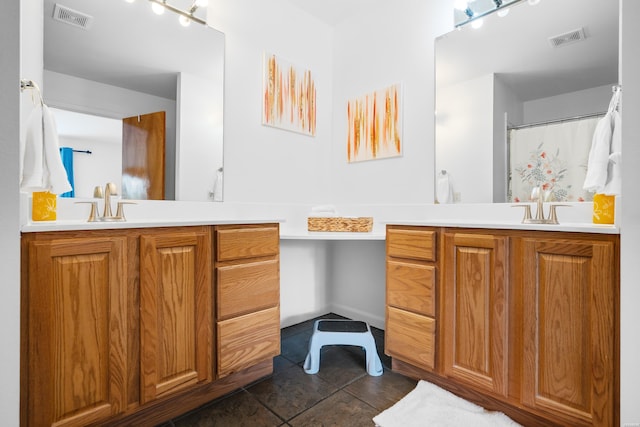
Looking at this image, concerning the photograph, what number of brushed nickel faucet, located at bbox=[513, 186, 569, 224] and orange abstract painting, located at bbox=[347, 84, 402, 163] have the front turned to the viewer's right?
0

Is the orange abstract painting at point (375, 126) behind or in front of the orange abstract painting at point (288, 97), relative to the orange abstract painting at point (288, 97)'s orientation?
in front

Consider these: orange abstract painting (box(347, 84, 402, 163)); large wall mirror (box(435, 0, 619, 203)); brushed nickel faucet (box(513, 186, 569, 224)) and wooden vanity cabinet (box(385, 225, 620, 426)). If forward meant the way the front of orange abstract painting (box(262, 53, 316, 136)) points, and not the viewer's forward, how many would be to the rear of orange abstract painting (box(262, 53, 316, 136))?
0

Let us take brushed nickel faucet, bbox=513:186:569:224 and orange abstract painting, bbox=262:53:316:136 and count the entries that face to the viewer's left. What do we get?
0

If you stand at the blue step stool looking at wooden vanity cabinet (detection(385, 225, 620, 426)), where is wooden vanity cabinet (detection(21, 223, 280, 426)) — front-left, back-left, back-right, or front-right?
back-right

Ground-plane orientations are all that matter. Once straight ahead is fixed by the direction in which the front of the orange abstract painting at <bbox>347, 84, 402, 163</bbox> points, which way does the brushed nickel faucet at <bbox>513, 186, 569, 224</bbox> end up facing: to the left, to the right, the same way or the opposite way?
the same way

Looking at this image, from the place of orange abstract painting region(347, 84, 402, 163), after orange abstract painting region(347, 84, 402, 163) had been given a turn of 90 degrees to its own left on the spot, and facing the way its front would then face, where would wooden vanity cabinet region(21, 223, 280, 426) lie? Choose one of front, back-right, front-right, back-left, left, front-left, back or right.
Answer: right

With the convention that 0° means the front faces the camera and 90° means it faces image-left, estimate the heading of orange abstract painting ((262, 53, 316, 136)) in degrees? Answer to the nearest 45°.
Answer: approximately 315°

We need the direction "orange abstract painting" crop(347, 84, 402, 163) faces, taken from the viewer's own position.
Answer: facing the viewer and to the left of the viewer

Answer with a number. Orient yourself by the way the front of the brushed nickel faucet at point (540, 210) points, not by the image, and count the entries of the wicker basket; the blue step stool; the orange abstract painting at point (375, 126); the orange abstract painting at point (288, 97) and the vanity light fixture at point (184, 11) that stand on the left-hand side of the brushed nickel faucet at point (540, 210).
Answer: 0

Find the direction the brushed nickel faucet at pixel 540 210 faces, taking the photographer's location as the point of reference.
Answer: facing the viewer

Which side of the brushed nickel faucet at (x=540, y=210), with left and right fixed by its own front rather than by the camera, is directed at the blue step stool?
right

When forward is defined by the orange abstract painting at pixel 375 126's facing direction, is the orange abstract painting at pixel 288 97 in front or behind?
in front
